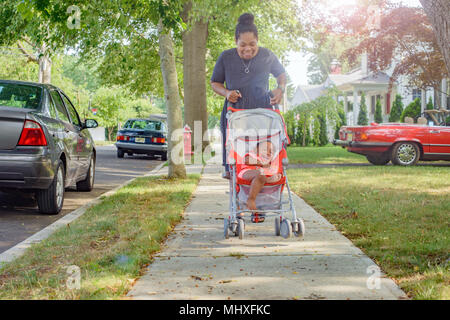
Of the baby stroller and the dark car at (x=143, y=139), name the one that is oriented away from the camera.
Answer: the dark car

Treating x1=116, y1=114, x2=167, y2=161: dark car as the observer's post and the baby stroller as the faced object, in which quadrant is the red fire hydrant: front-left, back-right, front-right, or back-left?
front-left

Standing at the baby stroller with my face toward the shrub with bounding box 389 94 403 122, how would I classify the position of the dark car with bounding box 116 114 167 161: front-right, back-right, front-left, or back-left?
front-left

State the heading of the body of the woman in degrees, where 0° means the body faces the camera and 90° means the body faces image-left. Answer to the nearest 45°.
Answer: approximately 0°

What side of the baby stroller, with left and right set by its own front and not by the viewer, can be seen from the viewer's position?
front

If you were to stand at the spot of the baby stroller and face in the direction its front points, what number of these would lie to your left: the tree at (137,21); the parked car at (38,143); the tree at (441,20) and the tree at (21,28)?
1

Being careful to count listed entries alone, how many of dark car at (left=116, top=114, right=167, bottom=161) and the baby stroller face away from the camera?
1

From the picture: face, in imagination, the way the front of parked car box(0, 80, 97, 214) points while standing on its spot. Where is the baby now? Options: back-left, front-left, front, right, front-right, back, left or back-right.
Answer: right

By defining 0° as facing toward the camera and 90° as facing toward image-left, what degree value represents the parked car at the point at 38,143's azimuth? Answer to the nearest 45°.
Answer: approximately 225°

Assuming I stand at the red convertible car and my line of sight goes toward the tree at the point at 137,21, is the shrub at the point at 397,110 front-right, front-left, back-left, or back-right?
back-right

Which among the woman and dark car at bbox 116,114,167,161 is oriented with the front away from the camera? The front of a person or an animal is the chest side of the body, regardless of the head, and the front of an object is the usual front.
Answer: the dark car

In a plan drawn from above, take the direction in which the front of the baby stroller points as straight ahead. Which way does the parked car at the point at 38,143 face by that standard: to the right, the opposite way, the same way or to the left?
the opposite way

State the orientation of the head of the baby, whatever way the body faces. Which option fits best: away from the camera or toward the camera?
toward the camera

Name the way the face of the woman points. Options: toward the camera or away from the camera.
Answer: toward the camera

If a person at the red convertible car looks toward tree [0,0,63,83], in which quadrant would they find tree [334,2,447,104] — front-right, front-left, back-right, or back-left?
back-right

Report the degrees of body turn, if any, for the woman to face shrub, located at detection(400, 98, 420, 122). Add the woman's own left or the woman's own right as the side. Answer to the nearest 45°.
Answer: approximately 180°
